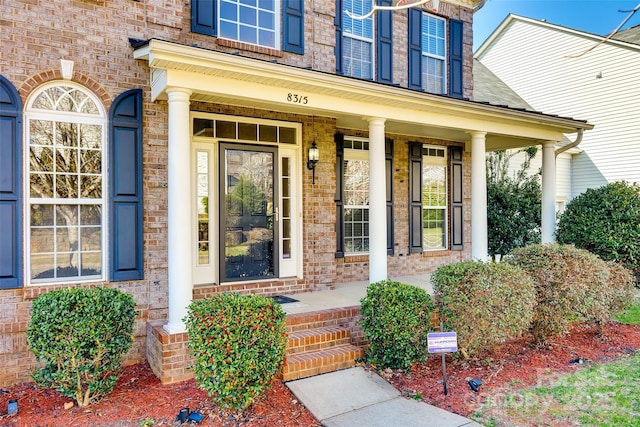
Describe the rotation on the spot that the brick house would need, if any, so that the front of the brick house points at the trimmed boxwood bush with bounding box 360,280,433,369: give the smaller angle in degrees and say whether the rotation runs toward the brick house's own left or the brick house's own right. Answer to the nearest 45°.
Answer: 0° — it already faces it

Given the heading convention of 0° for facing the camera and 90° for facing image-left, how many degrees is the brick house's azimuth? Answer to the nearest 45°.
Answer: approximately 315°

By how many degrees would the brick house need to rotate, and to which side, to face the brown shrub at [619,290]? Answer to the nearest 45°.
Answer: approximately 45° to its left

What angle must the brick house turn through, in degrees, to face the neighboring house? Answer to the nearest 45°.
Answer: approximately 90° to its left

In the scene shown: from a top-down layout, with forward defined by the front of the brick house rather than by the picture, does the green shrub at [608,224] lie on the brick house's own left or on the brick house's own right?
on the brick house's own left
